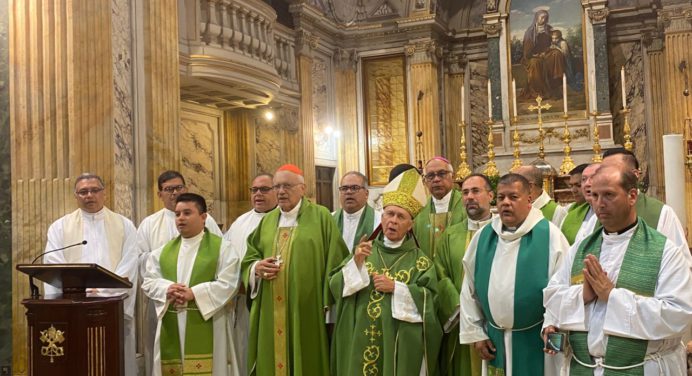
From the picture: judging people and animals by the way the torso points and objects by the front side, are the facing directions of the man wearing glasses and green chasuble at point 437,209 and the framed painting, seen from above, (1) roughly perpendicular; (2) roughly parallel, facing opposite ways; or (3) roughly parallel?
roughly parallel

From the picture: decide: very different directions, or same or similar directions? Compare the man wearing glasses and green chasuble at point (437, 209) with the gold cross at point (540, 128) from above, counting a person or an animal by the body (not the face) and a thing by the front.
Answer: same or similar directions

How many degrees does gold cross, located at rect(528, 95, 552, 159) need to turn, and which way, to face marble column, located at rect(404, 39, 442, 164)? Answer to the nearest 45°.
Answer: approximately 135° to its right

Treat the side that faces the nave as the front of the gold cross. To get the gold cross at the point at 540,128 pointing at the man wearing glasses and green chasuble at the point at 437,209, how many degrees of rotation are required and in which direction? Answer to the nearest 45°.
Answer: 0° — it already faces them

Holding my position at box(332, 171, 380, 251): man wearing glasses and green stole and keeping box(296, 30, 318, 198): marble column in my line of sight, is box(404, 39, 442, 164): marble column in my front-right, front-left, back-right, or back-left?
front-right

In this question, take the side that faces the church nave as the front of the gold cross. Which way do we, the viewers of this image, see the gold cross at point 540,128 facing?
facing the viewer

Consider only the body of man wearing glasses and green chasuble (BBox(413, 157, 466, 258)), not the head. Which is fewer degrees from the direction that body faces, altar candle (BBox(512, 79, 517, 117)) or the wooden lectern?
the wooden lectern

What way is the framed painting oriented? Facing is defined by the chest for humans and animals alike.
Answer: toward the camera
